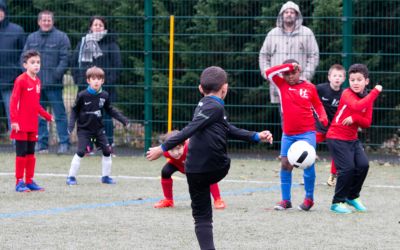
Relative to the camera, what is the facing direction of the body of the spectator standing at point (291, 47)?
toward the camera

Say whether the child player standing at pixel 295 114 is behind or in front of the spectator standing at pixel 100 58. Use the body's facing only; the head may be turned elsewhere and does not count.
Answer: in front

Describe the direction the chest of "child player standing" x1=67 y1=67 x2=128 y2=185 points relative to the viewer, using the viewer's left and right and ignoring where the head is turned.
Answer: facing the viewer

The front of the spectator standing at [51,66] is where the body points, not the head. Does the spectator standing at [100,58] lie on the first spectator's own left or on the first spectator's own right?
on the first spectator's own left

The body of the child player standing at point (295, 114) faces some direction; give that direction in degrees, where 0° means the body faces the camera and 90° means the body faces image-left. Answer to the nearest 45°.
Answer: approximately 0°

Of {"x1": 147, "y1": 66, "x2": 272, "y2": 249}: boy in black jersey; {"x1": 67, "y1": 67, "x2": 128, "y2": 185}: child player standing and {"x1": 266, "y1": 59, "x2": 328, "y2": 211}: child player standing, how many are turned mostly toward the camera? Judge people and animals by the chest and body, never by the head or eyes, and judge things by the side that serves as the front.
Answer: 2

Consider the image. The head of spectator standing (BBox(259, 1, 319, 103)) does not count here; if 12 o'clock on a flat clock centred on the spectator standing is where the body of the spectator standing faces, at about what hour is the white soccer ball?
The white soccer ball is roughly at 12 o'clock from the spectator standing.

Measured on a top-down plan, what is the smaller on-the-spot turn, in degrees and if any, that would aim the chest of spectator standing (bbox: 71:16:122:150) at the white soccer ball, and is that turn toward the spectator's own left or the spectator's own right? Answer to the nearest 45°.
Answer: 0° — they already face it

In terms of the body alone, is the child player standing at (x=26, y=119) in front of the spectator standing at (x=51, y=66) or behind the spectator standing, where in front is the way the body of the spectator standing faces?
in front

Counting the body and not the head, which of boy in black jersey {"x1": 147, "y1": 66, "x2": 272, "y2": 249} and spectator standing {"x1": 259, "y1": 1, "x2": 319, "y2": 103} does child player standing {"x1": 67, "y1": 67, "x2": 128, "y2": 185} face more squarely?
the boy in black jersey
